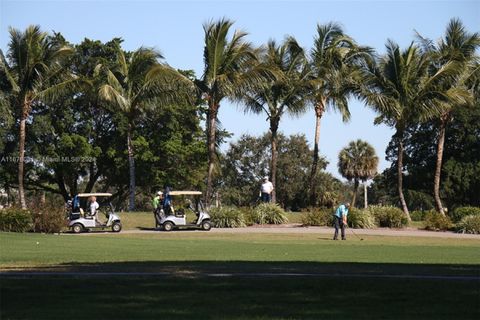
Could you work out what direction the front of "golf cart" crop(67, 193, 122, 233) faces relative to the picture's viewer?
facing to the right of the viewer

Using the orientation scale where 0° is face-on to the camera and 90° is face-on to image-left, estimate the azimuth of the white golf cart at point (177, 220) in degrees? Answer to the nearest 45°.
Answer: approximately 270°

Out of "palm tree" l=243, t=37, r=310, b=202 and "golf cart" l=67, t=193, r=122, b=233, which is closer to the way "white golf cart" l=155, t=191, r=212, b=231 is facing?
the palm tree

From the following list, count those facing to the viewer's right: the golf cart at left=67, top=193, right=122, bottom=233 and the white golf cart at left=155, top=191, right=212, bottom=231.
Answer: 2

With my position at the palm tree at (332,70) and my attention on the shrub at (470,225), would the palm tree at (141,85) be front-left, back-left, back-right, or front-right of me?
back-right

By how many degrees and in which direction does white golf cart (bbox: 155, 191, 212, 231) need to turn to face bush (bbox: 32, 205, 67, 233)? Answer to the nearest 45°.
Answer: approximately 180°

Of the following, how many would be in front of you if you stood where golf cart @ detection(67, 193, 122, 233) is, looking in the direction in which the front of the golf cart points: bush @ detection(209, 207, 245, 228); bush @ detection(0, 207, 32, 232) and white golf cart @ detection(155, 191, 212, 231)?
2

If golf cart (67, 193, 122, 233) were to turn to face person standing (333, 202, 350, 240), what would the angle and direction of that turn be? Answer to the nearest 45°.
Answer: approximately 45° to its right

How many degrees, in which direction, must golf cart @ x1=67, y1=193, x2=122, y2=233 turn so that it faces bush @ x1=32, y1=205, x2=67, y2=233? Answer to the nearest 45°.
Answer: approximately 180°
